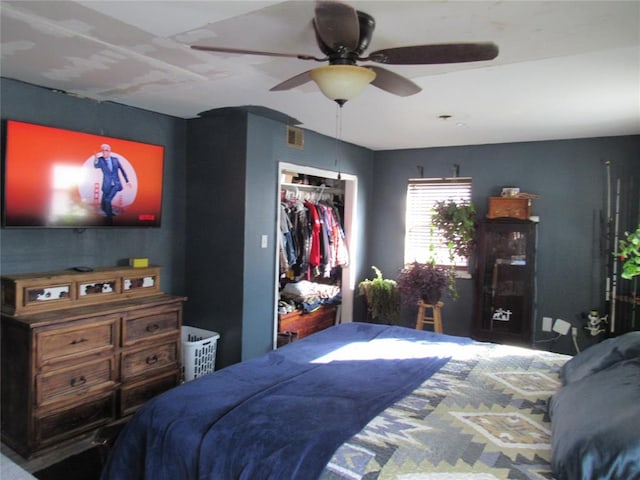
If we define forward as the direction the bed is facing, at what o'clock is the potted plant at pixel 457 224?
The potted plant is roughly at 2 o'clock from the bed.

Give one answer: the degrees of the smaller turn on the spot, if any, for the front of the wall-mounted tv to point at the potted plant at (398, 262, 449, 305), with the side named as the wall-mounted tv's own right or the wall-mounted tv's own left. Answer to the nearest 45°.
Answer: approximately 45° to the wall-mounted tv's own left

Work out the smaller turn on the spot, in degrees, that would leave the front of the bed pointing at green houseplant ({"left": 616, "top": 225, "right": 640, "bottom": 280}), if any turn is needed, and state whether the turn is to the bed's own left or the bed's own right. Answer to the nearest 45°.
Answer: approximately 90° to the bed's own right

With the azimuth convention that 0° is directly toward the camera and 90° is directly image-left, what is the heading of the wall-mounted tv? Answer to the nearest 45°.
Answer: approximately 315°

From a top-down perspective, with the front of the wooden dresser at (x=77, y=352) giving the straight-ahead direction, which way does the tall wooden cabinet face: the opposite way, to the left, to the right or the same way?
to the right

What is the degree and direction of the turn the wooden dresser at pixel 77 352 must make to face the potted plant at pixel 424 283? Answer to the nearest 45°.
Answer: approximately 45° to its left

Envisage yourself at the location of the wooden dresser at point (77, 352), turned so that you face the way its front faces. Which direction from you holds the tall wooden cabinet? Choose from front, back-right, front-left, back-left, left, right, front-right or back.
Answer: front-left

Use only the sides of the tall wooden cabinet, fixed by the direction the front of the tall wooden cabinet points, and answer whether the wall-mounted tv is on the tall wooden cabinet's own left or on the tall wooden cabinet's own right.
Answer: on the tall wooden cabinet's own right

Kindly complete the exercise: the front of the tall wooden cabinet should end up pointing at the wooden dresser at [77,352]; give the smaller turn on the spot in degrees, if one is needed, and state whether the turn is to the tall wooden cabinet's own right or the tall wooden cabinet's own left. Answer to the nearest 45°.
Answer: approximately 45° to the tall wooden cabinet's own right

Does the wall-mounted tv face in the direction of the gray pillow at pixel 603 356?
yes

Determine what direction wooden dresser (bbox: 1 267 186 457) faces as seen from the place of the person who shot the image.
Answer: facing the viewer and to the right of the viewer

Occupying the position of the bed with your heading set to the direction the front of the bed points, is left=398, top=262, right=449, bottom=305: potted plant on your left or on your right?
on your right

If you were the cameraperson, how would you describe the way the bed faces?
facing away from the viewer and to the left of the viewer

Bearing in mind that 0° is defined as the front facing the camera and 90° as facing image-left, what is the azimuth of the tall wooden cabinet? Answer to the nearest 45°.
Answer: approximately 0°

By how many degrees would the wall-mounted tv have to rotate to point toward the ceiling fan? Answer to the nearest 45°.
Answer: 0° — it already faces it

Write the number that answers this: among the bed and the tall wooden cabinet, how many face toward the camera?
1

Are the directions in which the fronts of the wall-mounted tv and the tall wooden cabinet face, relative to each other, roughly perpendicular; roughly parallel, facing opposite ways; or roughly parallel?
roughly perpendicular

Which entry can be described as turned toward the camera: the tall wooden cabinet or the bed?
the tall wooden cabinet
